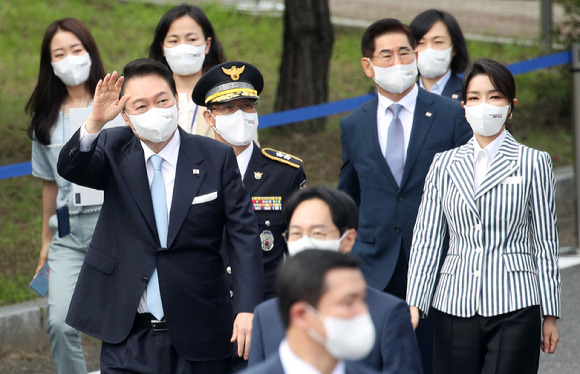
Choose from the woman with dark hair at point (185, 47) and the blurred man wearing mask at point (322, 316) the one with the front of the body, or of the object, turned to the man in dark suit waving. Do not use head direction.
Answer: the woman with dark hair

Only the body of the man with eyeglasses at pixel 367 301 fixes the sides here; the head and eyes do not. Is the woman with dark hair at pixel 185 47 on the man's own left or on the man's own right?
on the man's own right

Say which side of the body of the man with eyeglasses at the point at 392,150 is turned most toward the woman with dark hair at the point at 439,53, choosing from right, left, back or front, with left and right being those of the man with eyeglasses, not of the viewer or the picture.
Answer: back

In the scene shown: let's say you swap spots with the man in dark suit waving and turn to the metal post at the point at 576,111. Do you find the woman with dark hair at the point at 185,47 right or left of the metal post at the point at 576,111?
left

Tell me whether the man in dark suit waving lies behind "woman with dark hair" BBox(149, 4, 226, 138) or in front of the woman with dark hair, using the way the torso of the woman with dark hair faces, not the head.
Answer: in front

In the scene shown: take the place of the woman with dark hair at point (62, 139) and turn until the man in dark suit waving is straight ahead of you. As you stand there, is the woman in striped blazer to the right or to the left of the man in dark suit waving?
left

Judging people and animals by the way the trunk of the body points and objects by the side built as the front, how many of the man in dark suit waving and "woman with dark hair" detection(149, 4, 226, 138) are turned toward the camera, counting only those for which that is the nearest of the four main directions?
2

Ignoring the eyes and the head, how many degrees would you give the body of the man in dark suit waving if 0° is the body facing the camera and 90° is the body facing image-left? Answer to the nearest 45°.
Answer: approximately 0°
